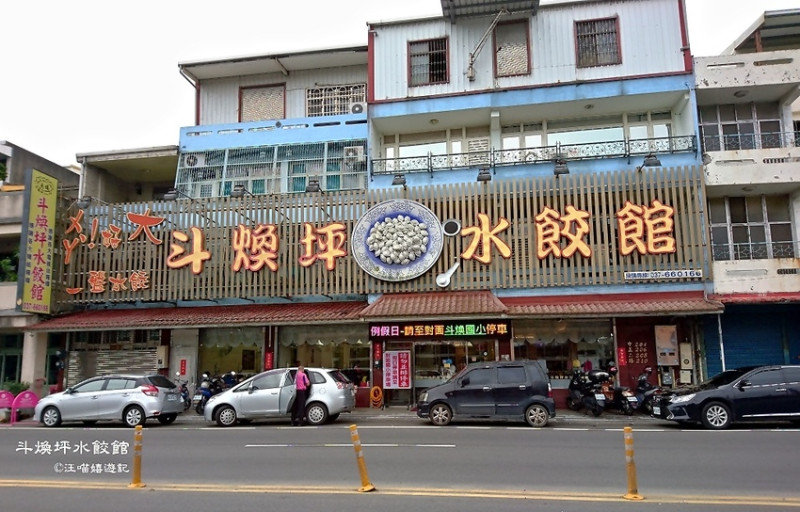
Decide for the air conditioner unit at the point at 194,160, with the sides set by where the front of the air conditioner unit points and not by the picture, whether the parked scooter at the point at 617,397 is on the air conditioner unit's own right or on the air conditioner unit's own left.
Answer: on the air conditioner unit's own left

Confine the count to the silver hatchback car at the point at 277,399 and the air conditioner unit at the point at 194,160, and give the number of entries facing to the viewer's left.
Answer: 1

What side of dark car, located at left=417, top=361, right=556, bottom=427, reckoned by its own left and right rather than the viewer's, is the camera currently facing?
left

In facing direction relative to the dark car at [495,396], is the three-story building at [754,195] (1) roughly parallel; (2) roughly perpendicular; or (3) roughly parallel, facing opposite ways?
roughly perpendicular

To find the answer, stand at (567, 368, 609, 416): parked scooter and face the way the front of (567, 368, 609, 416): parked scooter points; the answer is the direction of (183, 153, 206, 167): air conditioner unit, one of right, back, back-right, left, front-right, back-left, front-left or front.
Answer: front-left

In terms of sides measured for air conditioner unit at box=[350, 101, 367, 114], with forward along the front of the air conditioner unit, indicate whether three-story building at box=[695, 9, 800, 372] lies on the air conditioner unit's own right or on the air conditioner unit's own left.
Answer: on the air conditioner unit's own left

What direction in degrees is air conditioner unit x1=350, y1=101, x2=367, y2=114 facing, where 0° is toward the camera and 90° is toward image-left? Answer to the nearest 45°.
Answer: approximately 0°

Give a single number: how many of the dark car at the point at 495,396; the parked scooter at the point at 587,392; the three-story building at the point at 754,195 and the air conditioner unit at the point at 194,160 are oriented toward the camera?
2

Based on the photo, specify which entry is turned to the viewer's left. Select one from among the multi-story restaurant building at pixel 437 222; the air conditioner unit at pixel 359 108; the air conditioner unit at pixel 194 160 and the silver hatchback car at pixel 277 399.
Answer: the silver hatchback car

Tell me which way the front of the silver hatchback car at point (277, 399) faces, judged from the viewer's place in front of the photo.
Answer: facing to the left of the viewer

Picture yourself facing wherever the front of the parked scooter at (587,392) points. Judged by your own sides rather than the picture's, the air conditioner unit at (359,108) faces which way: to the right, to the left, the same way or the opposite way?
the opposite way

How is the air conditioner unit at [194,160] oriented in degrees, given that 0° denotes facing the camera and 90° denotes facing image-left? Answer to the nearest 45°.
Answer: approximately 0°

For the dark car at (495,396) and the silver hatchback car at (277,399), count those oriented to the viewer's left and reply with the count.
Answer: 2

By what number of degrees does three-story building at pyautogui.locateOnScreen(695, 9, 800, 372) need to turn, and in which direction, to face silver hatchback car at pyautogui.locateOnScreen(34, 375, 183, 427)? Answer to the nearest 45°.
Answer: approximately 45° to its right

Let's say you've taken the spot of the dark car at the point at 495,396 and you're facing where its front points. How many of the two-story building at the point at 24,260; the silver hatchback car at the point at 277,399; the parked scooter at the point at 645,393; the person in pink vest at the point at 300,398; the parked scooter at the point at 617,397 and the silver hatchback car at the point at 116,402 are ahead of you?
4
